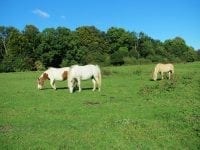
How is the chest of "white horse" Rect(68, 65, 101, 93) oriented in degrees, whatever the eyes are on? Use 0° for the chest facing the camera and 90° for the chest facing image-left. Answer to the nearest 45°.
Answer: approximately 90°
